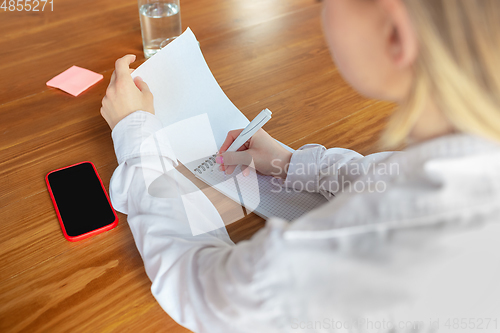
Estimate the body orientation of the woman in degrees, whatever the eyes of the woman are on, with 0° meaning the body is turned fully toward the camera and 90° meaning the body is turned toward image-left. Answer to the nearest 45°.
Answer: approximately 135°

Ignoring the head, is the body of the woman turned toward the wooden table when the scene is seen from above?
yes

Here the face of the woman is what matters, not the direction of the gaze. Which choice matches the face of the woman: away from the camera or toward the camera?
away from the camera

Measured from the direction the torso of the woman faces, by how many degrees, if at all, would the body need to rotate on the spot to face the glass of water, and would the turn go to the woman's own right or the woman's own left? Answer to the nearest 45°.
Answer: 0° — they already face it

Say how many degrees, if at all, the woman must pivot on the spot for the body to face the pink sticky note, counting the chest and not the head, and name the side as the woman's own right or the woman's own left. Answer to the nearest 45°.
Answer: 0° — they already face it
